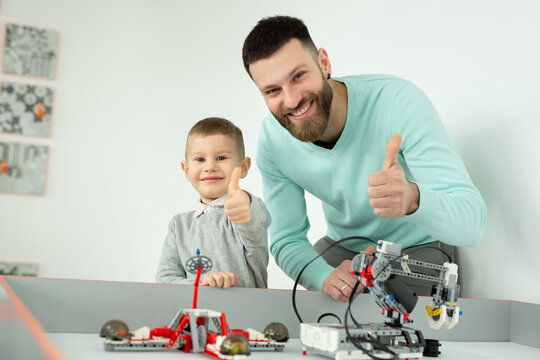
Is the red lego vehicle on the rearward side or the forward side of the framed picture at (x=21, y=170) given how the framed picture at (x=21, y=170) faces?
on the forward side

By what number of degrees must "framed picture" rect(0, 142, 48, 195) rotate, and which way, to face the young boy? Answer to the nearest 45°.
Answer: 0° — it already faces them

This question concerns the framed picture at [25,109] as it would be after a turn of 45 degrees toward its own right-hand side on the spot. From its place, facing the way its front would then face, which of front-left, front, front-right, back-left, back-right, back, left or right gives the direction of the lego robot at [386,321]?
front-left

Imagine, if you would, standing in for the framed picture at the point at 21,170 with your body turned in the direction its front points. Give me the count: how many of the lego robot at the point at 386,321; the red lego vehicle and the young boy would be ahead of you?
3

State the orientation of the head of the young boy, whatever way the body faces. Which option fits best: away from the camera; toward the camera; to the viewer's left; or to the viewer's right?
toward the camera

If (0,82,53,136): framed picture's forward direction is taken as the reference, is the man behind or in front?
in front

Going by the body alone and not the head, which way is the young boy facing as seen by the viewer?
toward the camera

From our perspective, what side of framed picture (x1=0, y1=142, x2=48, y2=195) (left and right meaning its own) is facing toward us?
front

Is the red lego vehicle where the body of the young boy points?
yes

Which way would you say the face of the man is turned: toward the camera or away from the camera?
toward the camera

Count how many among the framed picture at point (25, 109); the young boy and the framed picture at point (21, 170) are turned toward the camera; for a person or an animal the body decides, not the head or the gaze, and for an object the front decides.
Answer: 3

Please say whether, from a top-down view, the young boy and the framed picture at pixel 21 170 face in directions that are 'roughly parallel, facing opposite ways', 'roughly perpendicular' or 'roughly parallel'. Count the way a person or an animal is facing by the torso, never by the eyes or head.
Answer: roughly parallel

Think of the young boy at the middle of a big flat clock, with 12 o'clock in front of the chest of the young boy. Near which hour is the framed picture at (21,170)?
The framed picture is roughly at 5 o'clock from the young boy.

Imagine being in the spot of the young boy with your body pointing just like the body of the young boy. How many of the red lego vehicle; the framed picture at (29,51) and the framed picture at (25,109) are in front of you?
1
